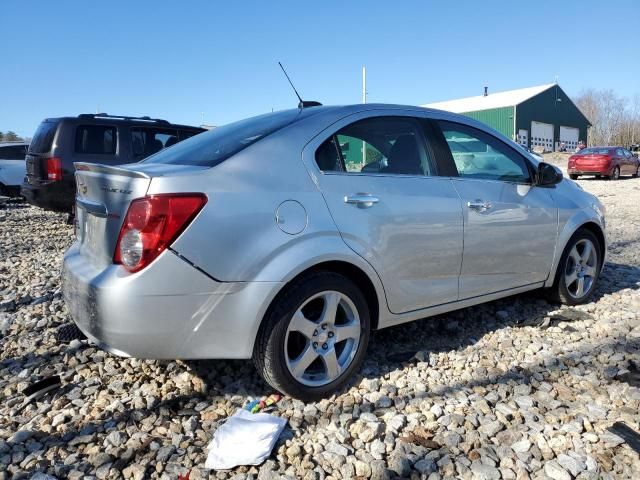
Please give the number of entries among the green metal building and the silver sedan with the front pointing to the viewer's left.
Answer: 0

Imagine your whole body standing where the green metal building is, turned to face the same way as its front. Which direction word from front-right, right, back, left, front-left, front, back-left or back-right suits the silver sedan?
front-right

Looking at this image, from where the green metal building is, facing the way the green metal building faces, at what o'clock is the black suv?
The black suv is roughly at 2 o'clock from the green metal building.

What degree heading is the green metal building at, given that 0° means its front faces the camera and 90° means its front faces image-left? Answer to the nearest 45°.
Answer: approximately 315°

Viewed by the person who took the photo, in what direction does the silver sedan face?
facing away from the viewer and to the right of the viewer

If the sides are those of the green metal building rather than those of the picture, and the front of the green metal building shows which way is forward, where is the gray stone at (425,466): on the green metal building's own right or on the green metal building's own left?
on the green metal building's own right

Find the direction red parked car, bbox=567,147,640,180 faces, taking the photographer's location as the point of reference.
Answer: facing away from the viewer and to the right of the viewer

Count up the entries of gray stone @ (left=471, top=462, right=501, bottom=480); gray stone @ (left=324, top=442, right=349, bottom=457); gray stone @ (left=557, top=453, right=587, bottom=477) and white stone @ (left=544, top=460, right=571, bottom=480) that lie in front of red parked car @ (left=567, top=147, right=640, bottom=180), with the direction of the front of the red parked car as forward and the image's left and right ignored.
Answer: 0

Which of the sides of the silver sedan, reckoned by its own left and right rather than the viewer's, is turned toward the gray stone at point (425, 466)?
right

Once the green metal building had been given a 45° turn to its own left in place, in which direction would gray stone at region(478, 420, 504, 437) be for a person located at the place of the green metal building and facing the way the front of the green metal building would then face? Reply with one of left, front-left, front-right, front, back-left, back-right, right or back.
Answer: right

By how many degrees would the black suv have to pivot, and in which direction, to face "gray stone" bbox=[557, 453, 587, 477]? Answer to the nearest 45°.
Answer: approximately 135° to its right

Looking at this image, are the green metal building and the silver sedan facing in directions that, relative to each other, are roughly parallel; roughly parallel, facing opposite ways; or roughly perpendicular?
roughly perpendicular

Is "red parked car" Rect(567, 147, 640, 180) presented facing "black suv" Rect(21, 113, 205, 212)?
no

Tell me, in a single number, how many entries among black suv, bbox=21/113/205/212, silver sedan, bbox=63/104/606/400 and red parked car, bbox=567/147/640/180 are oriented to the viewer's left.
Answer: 0

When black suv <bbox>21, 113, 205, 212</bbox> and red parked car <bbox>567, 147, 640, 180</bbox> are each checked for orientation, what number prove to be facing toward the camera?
0
